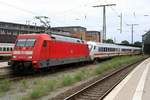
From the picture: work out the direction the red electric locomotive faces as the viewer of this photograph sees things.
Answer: facing the viewer and to the left of the viewer
